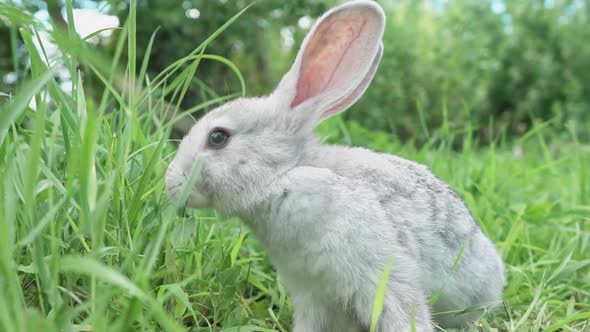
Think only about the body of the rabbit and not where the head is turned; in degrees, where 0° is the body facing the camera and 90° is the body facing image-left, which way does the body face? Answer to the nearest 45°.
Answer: approximately 90°
